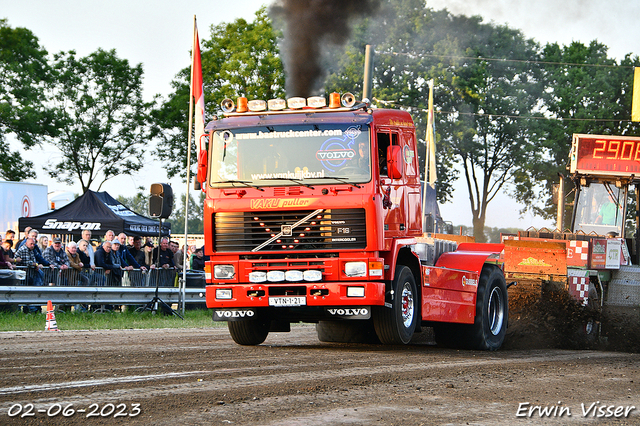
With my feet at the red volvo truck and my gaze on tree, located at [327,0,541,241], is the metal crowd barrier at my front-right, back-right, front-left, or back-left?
front-left

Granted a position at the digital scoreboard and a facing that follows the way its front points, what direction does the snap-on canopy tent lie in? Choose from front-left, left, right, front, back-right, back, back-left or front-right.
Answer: right

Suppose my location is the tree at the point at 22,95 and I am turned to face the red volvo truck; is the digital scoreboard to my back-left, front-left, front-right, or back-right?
front-left

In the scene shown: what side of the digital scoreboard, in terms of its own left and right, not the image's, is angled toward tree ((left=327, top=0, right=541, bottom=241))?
back

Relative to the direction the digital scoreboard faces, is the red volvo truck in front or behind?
in front

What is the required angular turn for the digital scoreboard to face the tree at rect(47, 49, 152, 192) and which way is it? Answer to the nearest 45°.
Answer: approximately 135° to its right

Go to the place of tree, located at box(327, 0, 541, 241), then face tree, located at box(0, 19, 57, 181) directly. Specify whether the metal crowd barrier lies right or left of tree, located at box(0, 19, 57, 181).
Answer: left

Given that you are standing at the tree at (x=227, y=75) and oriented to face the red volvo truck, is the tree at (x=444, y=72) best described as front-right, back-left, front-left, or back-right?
back-left

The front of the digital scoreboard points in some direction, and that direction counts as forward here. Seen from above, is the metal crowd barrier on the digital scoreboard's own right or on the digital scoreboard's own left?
on the digital scoreboard's own right

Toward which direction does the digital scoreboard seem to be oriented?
toward the camera

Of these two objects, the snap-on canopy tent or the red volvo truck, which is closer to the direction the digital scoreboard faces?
the red volvo truck
